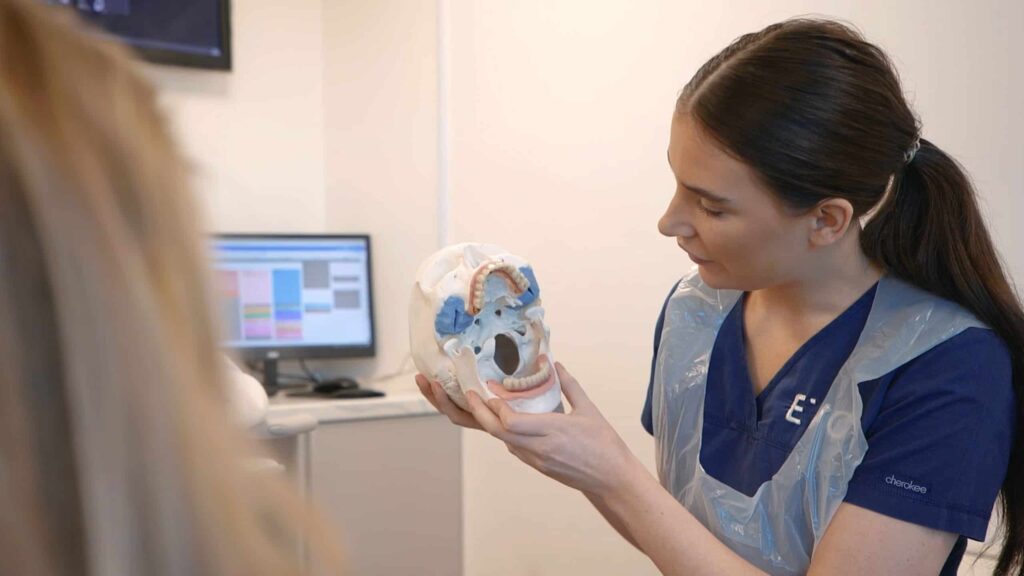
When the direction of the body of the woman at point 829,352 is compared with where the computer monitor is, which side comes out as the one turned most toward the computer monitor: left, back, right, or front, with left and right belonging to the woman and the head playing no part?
right

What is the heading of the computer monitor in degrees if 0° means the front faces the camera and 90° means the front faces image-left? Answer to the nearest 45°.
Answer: approximately 0°

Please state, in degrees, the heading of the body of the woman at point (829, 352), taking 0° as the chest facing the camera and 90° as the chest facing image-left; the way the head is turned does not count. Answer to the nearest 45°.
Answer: approximately 45°

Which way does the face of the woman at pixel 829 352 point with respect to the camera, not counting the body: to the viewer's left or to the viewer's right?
to the viewer's left

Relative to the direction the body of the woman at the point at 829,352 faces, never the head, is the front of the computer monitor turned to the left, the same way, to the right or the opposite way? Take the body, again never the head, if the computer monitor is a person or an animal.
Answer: to the left

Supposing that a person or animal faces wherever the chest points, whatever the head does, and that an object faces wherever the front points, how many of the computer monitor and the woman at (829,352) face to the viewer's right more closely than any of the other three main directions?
0

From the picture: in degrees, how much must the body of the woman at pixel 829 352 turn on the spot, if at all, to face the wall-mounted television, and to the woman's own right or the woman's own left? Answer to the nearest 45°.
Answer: approximately 90° to the woman's own right
